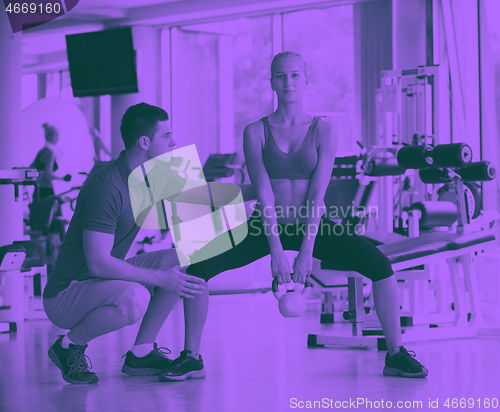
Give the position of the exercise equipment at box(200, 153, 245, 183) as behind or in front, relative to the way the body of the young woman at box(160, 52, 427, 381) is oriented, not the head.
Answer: behind

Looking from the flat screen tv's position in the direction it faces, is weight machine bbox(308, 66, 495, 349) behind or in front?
in front

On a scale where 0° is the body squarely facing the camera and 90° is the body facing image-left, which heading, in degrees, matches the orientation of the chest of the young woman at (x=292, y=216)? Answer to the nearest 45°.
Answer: approximately 0°

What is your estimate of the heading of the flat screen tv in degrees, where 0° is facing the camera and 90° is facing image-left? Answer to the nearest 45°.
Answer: approximately 0°

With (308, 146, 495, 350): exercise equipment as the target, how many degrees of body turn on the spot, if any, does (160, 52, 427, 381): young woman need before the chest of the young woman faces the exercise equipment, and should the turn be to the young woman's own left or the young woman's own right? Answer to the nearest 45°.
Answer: approximately 135° to the young woman's own left

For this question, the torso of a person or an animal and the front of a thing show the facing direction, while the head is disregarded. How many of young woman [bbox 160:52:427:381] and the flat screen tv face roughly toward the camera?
2

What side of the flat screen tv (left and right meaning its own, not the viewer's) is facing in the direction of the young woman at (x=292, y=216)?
front
